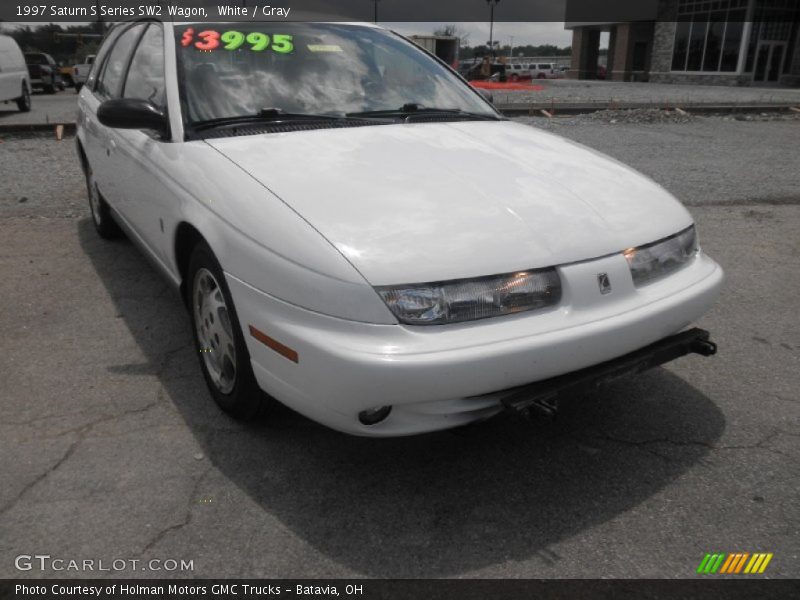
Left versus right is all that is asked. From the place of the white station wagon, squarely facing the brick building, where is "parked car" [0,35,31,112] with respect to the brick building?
left

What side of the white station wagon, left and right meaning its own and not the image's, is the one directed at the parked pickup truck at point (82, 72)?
back

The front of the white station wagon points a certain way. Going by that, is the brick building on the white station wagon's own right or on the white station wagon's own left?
on the white station wagon's own left

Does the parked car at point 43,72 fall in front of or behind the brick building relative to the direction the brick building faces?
in front

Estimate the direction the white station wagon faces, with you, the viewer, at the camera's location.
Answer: facing the viewer and to the right of the viewer

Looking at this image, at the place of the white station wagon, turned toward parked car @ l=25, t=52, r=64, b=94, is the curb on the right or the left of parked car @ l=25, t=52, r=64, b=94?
right

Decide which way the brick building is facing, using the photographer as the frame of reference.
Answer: facing the viewer and to the left of the viewer

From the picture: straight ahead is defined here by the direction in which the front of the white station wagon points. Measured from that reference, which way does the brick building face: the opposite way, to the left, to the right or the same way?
to the right

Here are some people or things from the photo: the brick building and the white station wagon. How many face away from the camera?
0

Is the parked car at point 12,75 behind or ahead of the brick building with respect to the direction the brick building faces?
ahead

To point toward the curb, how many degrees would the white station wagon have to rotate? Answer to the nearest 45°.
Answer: approximately 135° to its left

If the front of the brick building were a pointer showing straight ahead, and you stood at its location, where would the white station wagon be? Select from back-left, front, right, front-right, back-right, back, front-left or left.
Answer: front-left
